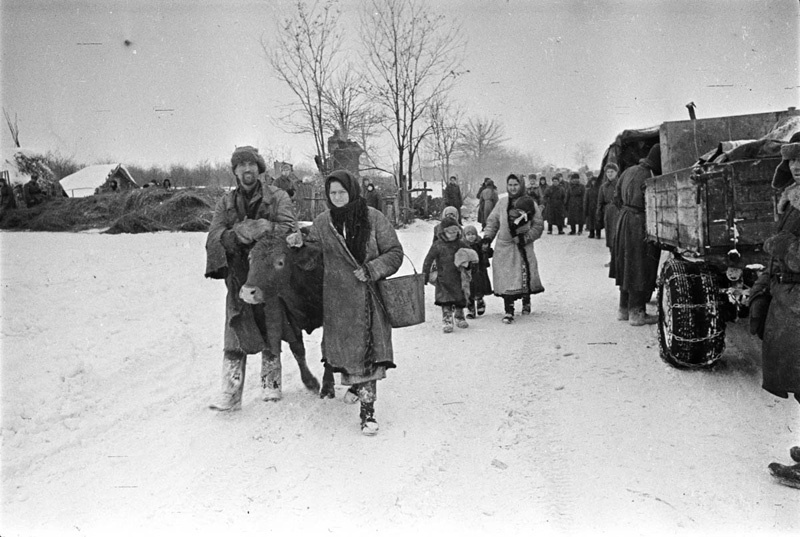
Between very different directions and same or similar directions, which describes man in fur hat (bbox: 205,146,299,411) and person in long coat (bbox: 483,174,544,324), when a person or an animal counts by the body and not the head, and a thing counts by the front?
same or similar directions

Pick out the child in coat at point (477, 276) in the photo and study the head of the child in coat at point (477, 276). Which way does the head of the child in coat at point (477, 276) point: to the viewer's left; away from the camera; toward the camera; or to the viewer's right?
toward the camera

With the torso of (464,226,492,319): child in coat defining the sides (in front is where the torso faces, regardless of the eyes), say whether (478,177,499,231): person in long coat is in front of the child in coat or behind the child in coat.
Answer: behind

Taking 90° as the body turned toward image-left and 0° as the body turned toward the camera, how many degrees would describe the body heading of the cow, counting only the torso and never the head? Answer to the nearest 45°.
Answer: approximately 45°

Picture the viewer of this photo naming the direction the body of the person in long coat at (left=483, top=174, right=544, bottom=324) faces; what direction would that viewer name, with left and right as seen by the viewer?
facing the viewer

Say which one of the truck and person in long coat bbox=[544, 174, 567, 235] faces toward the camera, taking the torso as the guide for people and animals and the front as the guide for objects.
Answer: the person in long coat

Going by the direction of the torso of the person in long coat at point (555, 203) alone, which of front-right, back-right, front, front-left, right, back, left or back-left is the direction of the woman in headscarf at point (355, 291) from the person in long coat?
front

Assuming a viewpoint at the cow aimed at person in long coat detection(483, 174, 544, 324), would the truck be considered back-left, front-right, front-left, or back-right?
front-right

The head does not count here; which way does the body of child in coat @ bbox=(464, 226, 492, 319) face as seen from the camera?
toward the camera

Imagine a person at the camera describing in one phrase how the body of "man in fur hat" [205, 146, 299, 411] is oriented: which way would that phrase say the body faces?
toward the camera

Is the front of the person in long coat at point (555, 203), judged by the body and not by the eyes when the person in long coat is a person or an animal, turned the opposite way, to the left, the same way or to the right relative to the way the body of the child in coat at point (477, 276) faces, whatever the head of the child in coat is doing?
the same way

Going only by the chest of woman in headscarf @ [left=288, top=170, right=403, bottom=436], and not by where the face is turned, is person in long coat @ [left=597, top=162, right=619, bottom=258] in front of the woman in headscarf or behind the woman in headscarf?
behind

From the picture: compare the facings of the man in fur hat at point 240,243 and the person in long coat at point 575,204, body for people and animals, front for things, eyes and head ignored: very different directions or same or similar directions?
same or similar directions

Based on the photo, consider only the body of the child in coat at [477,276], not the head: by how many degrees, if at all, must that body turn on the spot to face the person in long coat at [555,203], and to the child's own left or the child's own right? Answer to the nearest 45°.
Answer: approximately 180°

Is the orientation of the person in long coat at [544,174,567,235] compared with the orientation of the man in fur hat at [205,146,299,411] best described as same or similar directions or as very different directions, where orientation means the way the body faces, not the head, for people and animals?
same or similar directions

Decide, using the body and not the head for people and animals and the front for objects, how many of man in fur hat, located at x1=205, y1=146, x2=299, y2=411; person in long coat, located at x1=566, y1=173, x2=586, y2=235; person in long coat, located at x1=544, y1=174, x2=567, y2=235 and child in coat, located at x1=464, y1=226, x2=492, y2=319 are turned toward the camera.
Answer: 4

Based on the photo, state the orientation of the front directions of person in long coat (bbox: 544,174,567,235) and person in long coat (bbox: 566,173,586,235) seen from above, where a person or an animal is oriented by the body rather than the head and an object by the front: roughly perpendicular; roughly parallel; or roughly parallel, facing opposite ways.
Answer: roughly parallel

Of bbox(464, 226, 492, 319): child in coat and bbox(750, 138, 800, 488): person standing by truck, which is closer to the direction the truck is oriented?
the child in coat

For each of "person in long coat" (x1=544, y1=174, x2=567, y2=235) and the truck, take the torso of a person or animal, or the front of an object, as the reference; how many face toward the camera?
1

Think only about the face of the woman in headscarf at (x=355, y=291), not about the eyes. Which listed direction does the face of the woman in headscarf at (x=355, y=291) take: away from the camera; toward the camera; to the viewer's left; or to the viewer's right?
toward the camera
